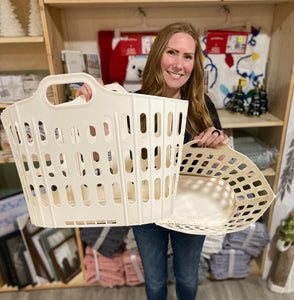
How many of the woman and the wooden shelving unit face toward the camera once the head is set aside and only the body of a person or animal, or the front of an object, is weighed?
2

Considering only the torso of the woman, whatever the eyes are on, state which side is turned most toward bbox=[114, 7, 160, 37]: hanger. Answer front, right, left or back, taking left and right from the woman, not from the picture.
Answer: back

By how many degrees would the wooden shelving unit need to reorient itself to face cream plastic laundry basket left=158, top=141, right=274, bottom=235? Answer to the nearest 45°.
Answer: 0° — it already faces it

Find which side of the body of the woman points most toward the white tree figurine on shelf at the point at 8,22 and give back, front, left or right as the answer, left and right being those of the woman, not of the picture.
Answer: right

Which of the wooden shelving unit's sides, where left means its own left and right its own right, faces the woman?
front

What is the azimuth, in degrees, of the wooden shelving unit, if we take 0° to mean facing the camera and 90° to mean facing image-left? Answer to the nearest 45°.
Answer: approximately 0°
